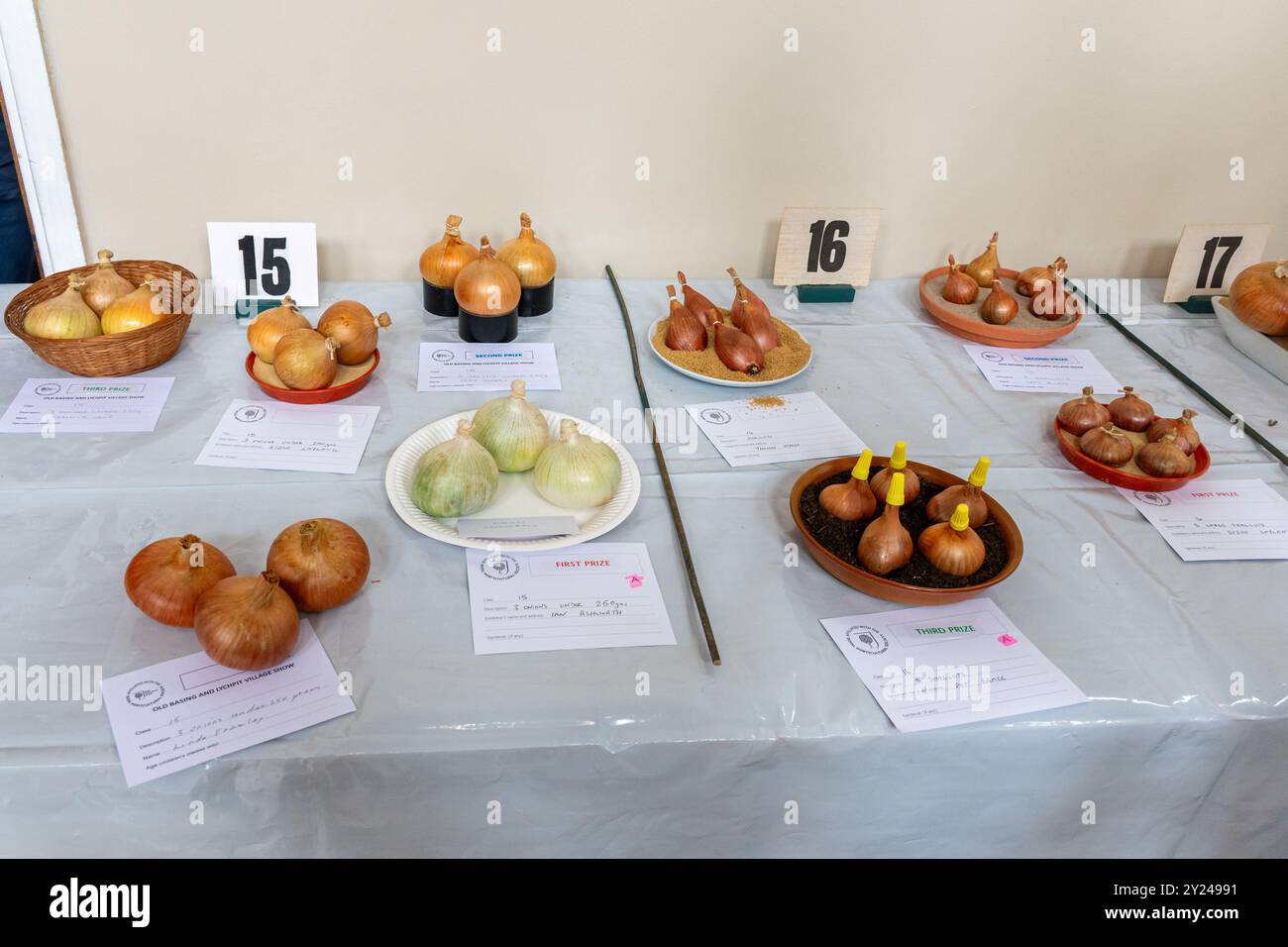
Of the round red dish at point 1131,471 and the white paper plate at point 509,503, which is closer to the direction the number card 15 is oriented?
the white paper plate

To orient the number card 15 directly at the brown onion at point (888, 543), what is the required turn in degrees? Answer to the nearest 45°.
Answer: approximately 45° to its left

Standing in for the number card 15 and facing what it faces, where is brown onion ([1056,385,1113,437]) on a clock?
The brown onion is roughly at 10 o'clock from the number card 15.

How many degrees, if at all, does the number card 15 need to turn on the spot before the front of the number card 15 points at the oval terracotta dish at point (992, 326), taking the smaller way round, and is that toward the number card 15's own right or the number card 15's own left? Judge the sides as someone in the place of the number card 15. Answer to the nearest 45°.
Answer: approximately 90° to the number card 15's own left

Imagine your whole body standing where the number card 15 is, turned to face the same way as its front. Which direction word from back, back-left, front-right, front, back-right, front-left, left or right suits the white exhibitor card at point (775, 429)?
front-left

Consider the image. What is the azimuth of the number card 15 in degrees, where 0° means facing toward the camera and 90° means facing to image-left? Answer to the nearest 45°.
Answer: approximately 0°

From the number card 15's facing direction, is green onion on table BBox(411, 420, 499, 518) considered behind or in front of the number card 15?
in front

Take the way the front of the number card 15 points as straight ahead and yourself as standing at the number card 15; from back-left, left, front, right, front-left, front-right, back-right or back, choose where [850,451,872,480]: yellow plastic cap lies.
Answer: front-left

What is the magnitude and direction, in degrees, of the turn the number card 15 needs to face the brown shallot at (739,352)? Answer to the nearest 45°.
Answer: approximately 45° to its left

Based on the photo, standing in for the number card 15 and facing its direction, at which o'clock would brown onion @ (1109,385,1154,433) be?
The brown onion is roughly at 10 o'clock from the number card 15.

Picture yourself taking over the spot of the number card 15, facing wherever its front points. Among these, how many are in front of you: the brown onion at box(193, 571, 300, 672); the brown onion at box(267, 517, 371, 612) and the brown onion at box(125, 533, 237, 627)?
3
